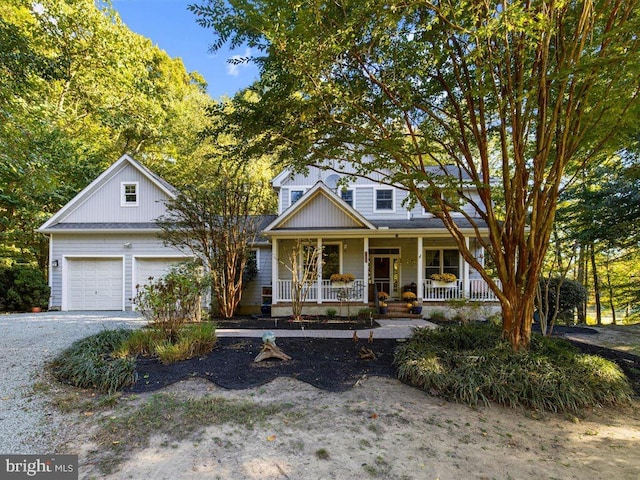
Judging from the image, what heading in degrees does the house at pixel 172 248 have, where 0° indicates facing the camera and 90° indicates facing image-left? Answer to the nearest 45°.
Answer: approximately 0°

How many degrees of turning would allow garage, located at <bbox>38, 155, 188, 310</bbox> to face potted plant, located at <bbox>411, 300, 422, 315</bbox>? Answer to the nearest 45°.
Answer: approximately 45° to its left

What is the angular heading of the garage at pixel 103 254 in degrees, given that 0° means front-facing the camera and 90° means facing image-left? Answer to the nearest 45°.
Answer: approximately 0°

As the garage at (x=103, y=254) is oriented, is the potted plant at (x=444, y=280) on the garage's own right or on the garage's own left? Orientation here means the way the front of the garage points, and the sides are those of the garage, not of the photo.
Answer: on the garage's own left

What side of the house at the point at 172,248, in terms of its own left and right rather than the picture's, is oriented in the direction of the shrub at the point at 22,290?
right

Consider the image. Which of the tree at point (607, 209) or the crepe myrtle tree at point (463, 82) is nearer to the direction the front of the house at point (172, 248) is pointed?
the crepe myrtle tree

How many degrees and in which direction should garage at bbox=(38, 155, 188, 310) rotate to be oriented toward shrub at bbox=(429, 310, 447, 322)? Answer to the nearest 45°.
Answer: approximately 45° to its left
